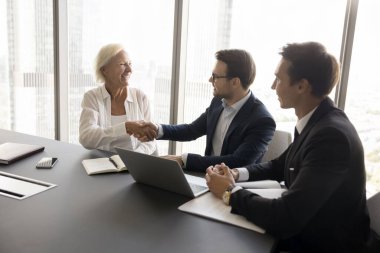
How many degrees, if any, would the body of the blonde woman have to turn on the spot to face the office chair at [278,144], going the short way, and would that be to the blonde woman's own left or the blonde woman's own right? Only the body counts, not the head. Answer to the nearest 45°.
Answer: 0° — they already face it

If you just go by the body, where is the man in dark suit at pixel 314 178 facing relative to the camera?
to the viewer's left

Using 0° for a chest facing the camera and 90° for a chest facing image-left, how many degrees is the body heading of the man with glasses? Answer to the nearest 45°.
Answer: approximately 45°

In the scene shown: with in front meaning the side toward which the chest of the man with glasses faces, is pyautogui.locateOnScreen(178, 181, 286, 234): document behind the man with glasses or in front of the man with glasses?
in front

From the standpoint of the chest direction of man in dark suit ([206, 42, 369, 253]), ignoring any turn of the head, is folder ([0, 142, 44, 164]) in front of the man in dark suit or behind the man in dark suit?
in front

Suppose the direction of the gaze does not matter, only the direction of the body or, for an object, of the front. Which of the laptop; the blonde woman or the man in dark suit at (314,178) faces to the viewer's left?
the man in dark suit

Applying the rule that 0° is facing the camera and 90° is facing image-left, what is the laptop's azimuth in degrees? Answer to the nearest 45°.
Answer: approximately 225°

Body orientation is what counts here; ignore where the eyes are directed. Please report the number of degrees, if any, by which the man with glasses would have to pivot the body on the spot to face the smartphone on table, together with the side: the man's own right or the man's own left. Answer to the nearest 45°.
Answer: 0° — they already face it

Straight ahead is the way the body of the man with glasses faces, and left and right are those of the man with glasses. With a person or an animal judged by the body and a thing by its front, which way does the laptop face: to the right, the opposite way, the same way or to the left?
the opposite way

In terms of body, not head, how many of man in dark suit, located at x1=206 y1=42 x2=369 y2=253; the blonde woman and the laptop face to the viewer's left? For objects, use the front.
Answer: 1

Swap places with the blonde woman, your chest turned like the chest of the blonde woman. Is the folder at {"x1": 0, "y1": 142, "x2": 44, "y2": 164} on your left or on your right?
on your right

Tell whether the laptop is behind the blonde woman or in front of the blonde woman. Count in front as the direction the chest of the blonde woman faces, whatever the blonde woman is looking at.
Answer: in front

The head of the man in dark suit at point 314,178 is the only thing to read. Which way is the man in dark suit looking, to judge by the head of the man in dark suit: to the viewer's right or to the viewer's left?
to the viewer's left
